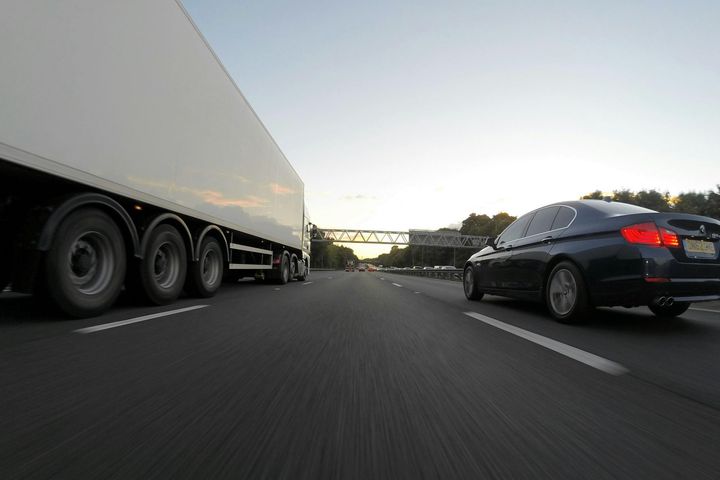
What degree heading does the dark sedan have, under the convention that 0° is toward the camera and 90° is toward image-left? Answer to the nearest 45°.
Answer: approximately 135°

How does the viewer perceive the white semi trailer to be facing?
facing away from the viewer and to the right of the viewer

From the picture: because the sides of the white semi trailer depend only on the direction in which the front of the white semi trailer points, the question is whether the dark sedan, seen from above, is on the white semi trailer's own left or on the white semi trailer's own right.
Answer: on the white semi trailer's own right

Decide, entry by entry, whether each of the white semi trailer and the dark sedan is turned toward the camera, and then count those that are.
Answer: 0

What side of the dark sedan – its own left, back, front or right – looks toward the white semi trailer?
left
